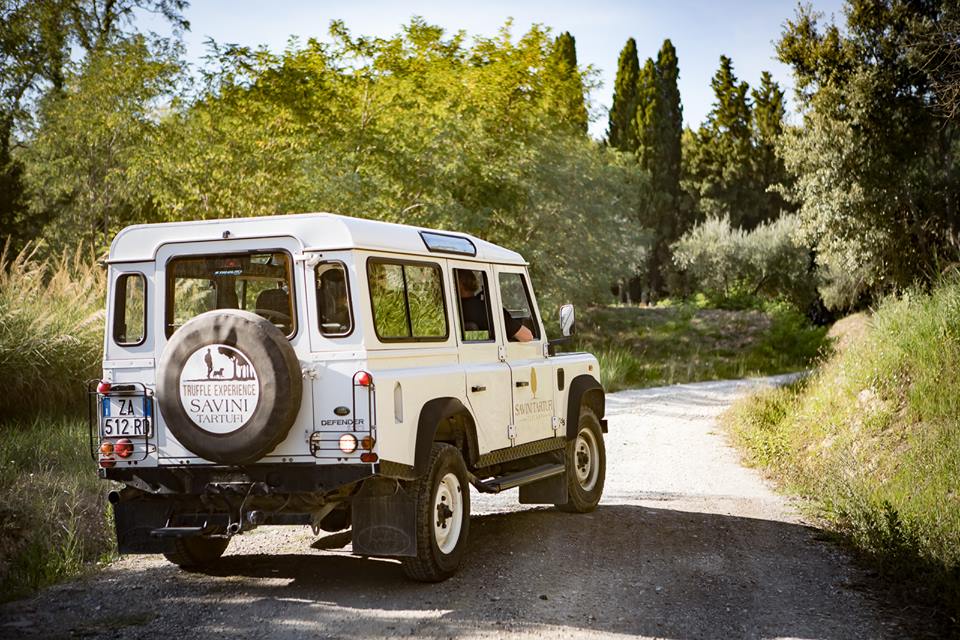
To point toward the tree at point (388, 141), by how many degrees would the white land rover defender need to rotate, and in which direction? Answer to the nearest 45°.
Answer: approximately 45° to its left

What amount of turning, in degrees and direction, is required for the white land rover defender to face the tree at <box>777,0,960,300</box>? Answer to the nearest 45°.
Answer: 0° — it already faces it

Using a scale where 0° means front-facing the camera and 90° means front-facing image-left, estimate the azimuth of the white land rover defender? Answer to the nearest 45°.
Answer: approximately 225°

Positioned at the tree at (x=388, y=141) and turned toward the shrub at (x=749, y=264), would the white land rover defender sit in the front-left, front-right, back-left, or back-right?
back-right

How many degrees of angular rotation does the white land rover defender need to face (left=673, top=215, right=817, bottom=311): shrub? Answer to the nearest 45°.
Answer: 0° — it already faces it
